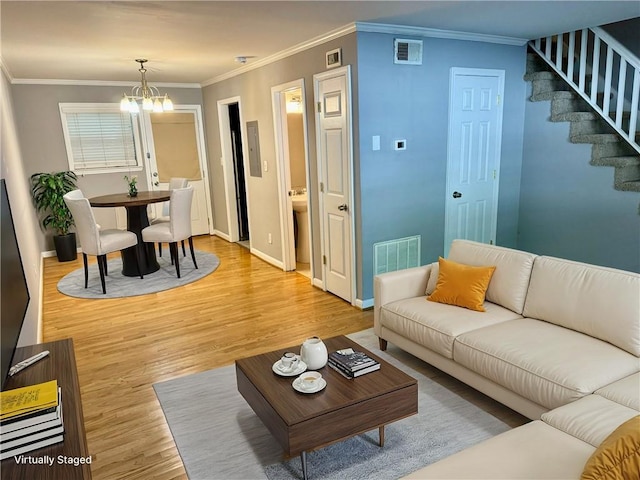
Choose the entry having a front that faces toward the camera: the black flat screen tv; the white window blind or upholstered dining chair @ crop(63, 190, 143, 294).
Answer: the white window blind

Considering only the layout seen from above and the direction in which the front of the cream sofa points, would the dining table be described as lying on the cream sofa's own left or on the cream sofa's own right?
on the cream sofa's own right

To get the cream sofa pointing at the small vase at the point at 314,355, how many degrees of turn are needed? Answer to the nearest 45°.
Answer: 0° — it already faces it

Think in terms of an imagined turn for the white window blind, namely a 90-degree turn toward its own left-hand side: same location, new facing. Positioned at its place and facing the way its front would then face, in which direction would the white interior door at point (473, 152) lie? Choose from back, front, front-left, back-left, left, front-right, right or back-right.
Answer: front-right

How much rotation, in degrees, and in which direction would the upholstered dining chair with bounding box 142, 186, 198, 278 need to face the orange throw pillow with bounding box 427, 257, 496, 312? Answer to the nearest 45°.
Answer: approximately 180°

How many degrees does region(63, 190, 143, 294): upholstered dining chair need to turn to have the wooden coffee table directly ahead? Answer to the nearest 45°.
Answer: approximately 135° to its right

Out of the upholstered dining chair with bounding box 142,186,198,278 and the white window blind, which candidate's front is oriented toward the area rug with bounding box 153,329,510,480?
the white window blind

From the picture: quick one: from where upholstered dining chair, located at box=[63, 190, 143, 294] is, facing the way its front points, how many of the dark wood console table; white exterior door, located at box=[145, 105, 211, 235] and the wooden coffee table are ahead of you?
1

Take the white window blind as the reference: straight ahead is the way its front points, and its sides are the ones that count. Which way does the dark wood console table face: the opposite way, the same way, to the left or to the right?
to the left

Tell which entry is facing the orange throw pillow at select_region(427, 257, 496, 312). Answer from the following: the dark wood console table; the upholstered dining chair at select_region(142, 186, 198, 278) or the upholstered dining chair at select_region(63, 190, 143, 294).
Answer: the dark wood console table

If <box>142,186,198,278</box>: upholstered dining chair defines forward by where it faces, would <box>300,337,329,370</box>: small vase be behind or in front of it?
behind

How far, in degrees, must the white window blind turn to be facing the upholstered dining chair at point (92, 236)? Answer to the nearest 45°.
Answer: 0° — it already faces it

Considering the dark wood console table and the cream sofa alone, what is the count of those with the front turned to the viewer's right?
1

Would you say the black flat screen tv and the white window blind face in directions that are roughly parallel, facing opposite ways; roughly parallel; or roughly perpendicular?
roughly perpendicular

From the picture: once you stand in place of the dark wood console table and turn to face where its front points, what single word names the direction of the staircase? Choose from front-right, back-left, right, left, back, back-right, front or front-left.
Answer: front

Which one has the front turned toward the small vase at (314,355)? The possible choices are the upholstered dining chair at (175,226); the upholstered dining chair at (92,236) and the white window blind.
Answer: the white window blind

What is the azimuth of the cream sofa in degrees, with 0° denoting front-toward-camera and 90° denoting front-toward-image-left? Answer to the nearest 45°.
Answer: approximately 45°

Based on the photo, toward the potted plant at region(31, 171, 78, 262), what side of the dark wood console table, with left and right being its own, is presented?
left

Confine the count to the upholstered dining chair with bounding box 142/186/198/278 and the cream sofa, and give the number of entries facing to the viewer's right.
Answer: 0

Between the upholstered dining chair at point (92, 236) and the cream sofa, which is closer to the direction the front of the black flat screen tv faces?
the cream sofa

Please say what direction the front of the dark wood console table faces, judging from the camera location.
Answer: facing to the right of the viewer

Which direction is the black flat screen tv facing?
to the viewer's right

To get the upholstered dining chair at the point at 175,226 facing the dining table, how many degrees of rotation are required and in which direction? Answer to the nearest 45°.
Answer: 0° — it already faces it
